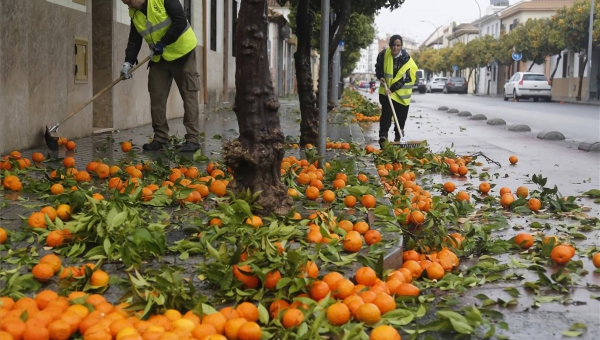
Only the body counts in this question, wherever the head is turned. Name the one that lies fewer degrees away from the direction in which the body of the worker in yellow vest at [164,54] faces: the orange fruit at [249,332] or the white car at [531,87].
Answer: the orange fruit

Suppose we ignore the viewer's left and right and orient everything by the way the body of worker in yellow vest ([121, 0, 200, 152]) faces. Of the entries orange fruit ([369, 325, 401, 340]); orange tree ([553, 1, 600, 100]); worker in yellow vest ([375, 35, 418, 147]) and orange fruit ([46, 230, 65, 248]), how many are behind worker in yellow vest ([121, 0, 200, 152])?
2

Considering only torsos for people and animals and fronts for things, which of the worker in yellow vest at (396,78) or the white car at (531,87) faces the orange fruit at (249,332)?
the worker in yellow vest

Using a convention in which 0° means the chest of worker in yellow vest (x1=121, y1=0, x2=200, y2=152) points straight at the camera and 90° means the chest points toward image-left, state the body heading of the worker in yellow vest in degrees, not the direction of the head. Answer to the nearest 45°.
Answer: approximately 45°

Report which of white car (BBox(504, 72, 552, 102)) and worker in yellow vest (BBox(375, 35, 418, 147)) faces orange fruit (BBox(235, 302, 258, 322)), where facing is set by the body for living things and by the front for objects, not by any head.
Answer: the worker in yellow vest

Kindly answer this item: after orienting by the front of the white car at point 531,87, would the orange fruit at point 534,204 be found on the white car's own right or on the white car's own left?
on the white car's own left

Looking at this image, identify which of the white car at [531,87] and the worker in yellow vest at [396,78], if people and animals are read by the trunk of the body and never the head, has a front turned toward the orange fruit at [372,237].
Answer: the worker in yellow vest
